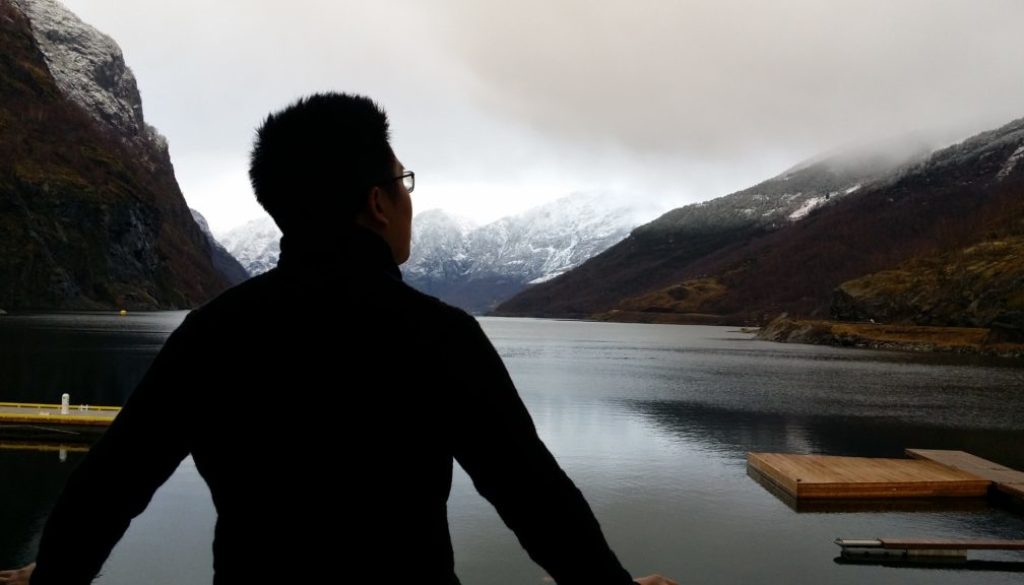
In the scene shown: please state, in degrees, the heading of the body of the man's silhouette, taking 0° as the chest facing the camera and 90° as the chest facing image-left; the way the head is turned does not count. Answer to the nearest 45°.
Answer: approximately 180°

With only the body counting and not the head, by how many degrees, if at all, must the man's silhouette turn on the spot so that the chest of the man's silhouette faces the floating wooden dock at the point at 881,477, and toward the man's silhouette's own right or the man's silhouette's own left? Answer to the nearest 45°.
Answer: approximately 45° to the man's silhouette's own right
